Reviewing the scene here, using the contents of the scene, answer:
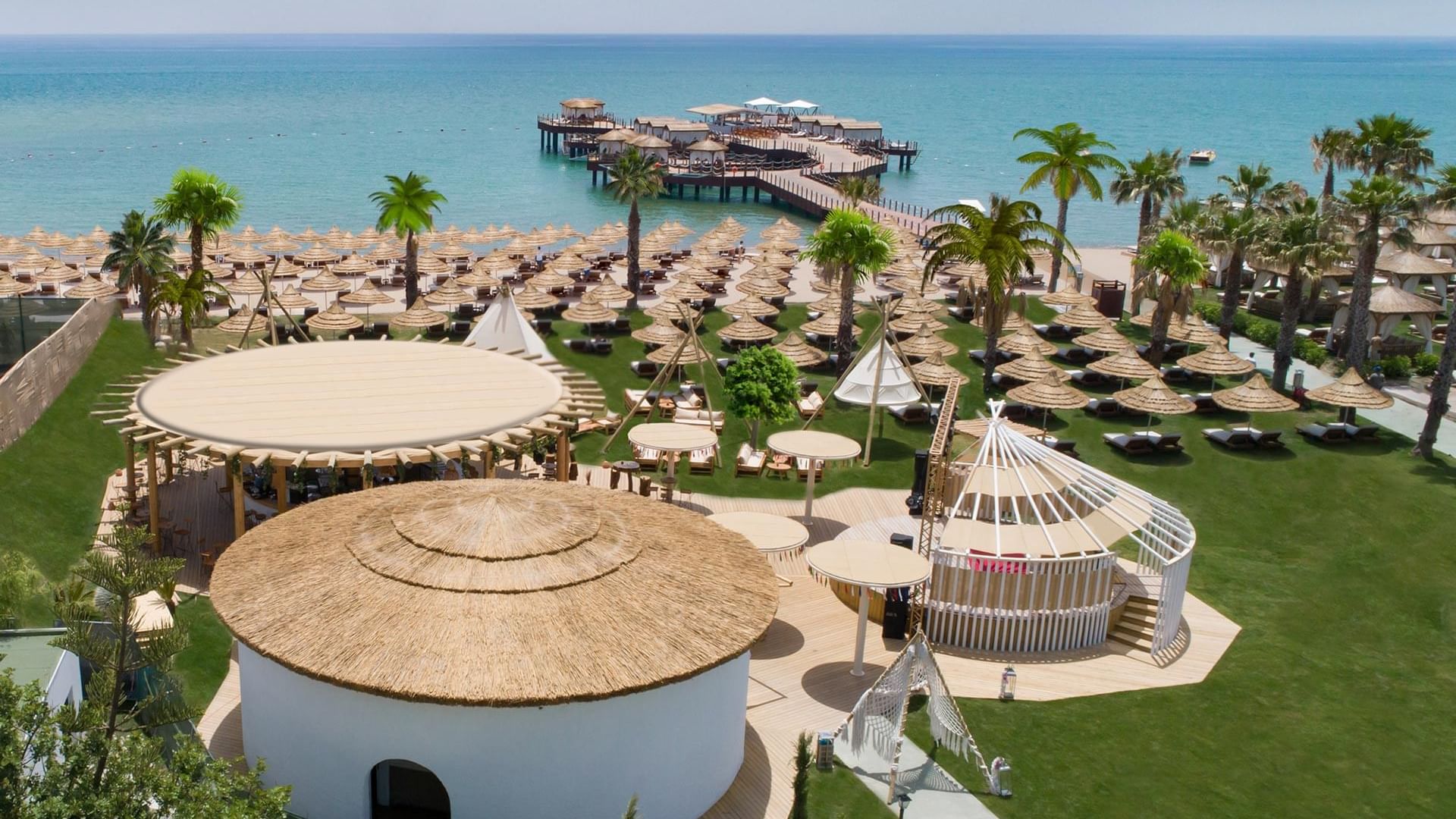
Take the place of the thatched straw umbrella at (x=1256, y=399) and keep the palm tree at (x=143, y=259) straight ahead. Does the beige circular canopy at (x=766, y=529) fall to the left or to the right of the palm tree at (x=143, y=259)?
left

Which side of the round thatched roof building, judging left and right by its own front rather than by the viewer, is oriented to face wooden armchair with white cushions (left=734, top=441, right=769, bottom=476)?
back

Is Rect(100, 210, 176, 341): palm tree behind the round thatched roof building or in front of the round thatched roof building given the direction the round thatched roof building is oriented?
behind

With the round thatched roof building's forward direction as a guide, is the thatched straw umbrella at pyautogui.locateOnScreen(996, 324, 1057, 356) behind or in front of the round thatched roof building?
behind

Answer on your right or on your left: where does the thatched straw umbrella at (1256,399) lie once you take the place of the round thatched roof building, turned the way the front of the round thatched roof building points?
on your left

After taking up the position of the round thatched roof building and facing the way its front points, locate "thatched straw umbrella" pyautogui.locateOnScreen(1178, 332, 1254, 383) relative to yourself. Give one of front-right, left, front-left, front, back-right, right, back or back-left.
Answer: back-left

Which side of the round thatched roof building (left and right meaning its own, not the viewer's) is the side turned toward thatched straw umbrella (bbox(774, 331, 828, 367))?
back

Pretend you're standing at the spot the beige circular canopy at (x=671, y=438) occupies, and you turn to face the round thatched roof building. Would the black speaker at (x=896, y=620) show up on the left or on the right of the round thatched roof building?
left

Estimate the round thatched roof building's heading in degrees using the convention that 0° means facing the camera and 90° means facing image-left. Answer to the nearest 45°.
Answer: approximately 0°

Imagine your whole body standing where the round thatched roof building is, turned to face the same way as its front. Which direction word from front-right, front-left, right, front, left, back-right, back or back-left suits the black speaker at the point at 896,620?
back-left

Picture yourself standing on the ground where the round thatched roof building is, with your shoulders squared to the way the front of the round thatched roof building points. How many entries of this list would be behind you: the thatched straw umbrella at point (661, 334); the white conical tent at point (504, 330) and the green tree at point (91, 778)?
2

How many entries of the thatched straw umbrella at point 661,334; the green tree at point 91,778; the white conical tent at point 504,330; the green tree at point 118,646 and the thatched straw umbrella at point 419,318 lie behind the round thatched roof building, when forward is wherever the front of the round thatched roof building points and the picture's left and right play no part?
3

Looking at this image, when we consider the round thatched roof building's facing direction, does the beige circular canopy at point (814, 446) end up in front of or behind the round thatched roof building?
behind

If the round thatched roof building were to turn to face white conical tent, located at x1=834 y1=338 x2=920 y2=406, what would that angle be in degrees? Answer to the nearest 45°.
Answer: approximately 135° to its left
